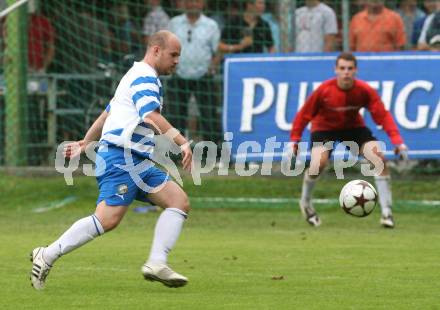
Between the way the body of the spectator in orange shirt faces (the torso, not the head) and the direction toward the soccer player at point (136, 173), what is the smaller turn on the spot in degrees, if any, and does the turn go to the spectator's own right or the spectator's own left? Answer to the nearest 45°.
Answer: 0° — they already face them

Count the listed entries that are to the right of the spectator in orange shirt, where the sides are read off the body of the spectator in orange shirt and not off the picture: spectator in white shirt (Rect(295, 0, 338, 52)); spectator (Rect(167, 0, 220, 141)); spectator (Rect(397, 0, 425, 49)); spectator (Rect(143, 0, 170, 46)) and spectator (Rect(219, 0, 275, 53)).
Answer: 4

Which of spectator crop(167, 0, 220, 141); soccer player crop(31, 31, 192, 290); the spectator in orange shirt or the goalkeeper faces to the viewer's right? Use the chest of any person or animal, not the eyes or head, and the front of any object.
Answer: the soccer player

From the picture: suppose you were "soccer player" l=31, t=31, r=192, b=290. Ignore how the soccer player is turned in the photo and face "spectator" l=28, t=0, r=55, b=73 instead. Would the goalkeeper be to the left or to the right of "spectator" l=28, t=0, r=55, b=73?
right

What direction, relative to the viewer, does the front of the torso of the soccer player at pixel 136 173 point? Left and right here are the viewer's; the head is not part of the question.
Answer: facing to the right of the viewer

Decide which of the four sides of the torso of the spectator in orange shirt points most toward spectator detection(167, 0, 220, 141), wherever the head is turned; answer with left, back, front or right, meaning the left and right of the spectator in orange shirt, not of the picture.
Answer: right

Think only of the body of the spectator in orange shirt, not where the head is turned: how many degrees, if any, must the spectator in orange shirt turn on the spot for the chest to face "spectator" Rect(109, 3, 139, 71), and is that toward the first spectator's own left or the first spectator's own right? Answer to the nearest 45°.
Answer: approximately 90° to the first spectator's own right

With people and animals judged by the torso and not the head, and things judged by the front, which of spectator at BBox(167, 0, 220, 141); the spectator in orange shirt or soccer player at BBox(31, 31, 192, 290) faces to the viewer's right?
the soccer player

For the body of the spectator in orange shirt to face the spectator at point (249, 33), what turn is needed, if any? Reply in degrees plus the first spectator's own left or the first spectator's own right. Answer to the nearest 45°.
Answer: approximately 90° to the first spectator's own right

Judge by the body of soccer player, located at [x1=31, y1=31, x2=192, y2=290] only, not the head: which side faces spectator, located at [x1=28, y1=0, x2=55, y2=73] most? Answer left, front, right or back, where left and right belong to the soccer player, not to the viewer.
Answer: left

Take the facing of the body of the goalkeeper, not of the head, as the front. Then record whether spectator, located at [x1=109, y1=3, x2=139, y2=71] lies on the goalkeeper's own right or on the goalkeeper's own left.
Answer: on the goalkeeper's own right
